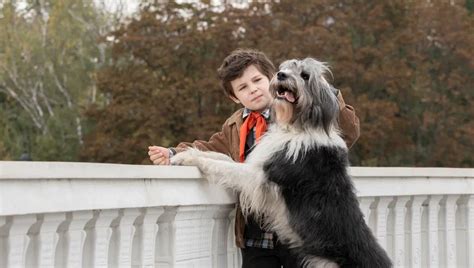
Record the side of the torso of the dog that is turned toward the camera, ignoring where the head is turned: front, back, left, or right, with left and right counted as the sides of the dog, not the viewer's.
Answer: left
